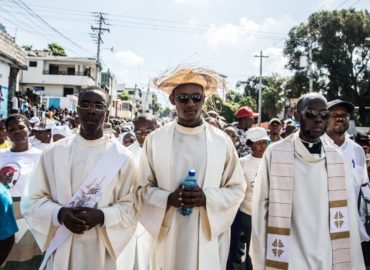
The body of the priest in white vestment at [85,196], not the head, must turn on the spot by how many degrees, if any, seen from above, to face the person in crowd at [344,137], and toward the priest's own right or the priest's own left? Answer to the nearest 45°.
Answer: approximately 90° to the priest's own left

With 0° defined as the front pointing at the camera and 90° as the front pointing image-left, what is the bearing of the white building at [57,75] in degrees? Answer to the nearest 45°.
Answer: approximately 0°

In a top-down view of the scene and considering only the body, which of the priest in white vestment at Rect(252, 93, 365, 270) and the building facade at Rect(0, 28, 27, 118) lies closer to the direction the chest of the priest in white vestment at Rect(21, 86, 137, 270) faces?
the priest in white vestment

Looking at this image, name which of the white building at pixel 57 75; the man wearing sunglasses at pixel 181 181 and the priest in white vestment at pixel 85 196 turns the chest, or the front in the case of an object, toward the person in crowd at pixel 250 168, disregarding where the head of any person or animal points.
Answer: the white building
